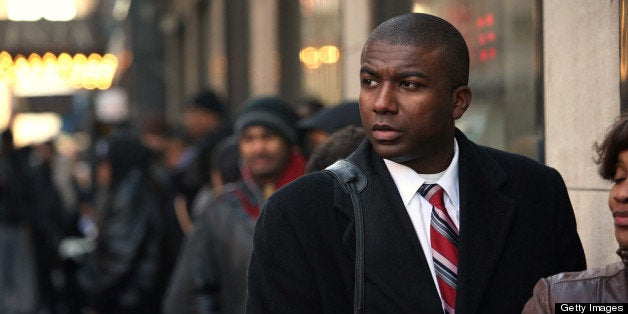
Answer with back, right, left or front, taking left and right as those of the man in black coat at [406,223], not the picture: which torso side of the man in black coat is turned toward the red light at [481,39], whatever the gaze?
back

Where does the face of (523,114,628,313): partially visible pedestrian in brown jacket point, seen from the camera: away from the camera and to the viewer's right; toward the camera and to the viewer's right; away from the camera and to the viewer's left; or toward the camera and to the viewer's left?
toward the camera and to the viewer's left

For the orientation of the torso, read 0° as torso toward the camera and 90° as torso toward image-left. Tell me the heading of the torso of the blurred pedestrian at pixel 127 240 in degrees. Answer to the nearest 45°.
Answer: approximately 90°

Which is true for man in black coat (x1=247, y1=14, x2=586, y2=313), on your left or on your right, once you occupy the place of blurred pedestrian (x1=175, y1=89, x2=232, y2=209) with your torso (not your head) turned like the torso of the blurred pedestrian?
on your left

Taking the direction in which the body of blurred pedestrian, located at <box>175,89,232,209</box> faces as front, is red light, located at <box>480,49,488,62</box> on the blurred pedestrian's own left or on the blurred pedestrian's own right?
on the blurred pedestrian's own left

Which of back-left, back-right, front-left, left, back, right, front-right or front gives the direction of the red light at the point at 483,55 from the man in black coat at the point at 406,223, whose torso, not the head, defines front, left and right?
back

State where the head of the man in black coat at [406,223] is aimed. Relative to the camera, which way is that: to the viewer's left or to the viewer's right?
to the viewer's left

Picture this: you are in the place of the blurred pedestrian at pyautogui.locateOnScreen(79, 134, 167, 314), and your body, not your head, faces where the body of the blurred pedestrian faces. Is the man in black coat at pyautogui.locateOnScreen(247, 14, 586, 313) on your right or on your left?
on your left

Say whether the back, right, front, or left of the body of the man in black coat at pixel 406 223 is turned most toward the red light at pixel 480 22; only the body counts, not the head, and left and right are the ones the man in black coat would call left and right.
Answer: back

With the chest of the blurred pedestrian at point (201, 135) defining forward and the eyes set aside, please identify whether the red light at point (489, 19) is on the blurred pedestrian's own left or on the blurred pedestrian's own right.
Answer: on the blurred pedestrian's own left
